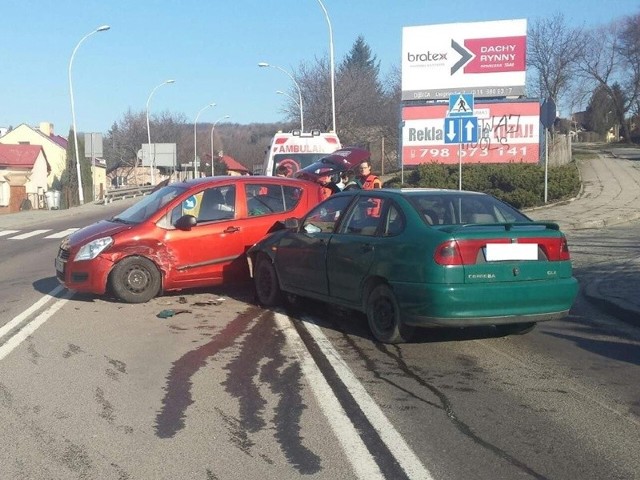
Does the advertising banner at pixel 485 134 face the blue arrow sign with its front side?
yes

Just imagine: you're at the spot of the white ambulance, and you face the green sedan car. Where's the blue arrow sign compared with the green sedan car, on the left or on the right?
left

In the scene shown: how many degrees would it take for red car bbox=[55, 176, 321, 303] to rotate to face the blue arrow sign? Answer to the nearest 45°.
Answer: approximately 180°

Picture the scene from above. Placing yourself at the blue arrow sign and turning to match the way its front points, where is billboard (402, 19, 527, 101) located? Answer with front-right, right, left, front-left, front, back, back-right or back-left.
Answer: back

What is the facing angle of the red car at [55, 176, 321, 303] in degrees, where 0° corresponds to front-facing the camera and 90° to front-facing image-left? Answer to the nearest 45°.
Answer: approximately 45°

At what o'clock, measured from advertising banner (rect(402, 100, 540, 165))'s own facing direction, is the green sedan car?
The green sedan car is roughly at 12 o'clock from the advertising banner.

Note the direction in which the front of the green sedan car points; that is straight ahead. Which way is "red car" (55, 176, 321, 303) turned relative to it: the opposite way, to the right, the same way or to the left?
to the left
